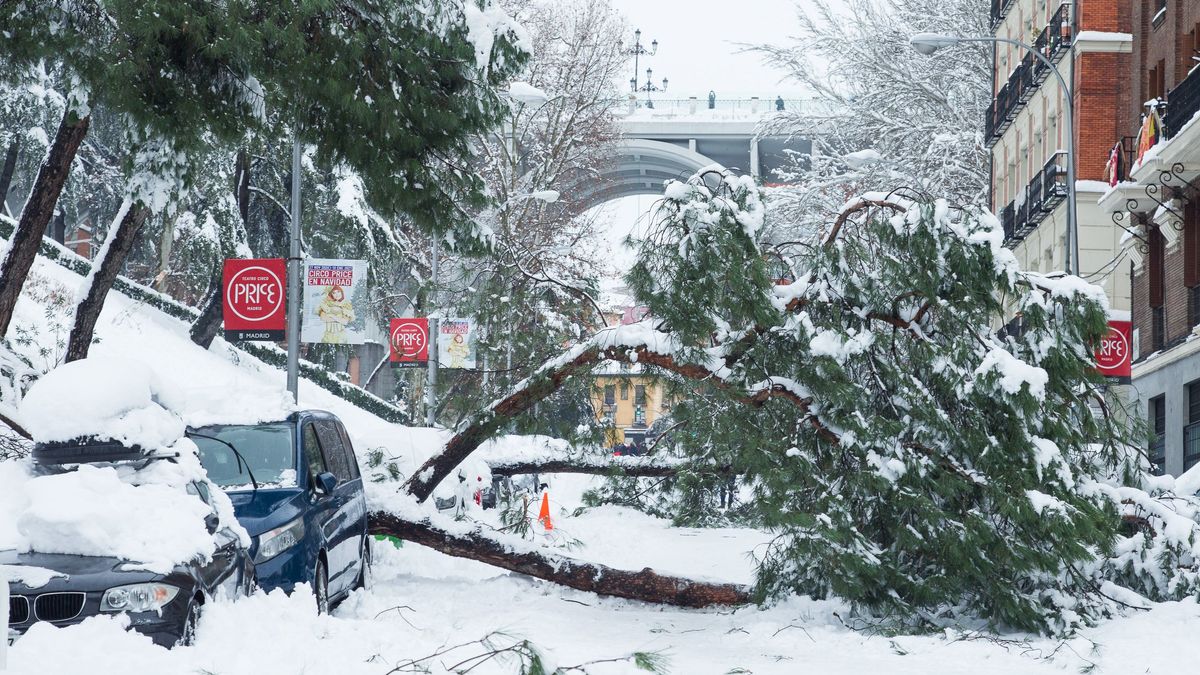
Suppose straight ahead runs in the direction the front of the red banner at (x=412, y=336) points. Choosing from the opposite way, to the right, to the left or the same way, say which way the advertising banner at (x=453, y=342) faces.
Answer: the same way

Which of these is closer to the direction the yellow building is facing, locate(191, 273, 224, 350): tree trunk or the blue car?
the blue car

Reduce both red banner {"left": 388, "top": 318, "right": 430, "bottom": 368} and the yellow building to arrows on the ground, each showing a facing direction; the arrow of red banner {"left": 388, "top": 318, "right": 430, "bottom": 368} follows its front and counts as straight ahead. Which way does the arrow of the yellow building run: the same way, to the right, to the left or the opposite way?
the same way

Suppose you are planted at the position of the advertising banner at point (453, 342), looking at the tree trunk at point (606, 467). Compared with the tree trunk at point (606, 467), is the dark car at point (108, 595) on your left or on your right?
right

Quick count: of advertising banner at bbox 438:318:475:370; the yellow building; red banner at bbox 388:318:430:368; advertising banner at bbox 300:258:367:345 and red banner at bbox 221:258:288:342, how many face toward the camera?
5

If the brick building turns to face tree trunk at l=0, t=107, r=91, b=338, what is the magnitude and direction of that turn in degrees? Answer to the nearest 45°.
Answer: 0° — it already faces it

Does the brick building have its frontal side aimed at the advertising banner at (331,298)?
yes

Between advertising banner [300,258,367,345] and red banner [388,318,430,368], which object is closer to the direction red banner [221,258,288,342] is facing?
the advertising banner

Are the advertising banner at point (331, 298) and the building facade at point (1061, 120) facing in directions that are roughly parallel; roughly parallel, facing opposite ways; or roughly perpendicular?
roughly perpendicular

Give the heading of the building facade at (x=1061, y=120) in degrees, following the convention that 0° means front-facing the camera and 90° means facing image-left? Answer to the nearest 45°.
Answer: approximately 45°

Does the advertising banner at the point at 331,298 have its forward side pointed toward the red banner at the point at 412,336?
no

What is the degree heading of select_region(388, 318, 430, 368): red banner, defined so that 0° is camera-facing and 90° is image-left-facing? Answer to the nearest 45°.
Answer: approximately 0°

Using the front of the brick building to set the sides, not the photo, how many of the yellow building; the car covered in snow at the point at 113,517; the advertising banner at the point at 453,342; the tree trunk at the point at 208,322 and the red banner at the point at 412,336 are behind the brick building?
0

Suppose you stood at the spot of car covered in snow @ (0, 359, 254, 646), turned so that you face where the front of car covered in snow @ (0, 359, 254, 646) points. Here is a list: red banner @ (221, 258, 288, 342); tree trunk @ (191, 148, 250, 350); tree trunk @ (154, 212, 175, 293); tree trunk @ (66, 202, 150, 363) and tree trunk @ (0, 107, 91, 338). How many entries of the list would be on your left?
0

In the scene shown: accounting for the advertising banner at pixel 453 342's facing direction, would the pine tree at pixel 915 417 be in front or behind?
in front

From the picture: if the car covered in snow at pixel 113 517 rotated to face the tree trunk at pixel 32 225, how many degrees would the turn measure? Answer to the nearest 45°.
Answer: approximately 135° to its right

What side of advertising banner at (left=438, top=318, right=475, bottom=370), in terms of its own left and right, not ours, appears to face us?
front

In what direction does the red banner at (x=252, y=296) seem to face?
toward the camera

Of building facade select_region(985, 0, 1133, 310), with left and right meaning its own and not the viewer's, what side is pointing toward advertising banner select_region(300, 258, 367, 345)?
front

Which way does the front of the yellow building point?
toward the camera
